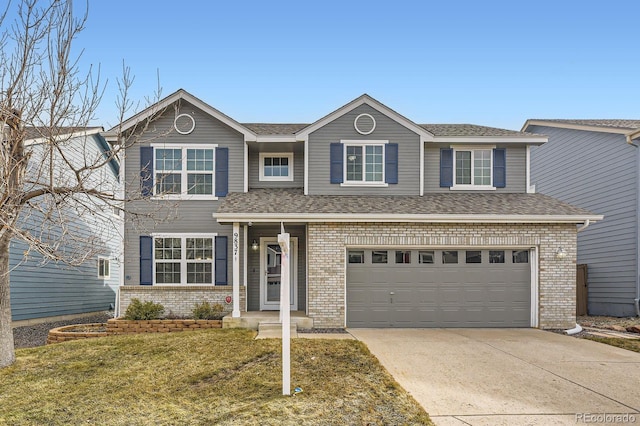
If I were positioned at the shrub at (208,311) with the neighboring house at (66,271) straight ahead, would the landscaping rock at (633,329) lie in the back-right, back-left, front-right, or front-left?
back-right

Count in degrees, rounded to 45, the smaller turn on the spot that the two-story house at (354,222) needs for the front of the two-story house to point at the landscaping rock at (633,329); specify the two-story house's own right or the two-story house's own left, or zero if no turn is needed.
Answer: approximately 90° to the two-story house's own left

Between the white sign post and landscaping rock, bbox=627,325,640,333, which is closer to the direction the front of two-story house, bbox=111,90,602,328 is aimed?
the white sign post

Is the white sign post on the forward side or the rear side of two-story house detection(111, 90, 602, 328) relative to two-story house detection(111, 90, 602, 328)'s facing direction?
on the forward side

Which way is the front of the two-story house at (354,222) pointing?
toward the camera
